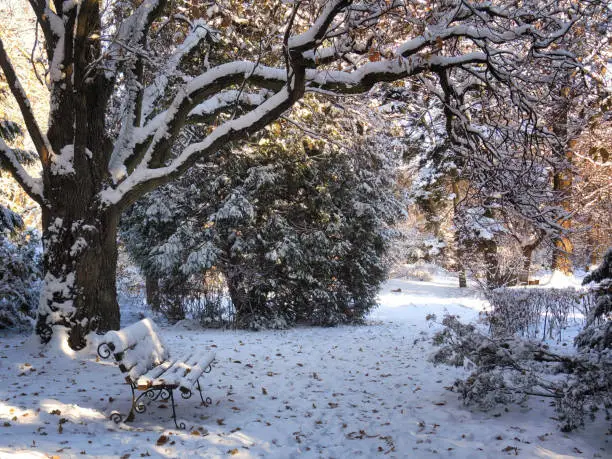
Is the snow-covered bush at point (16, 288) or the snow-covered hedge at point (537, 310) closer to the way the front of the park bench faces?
the snow-covered hedge

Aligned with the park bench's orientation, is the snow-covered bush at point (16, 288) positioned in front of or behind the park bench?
behind

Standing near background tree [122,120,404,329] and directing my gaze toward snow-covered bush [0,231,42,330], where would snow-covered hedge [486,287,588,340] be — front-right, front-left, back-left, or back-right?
back-left

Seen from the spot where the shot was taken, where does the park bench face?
facing the viewer and to the right of the viewer

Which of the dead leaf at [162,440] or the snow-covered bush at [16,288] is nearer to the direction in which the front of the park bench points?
the dead leaf

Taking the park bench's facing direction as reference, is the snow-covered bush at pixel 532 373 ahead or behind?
ahead

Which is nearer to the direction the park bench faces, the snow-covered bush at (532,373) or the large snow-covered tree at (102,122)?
the snow-covered bush

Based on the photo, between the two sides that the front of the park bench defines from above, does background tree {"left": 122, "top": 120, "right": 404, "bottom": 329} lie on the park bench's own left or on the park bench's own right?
on the park bench's own left
